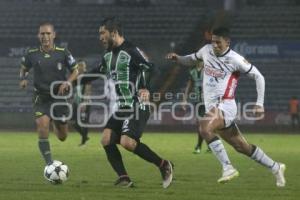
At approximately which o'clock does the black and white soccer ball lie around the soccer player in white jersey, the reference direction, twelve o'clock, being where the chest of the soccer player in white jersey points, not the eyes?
The black and white soccer ball is roughly at 1 o'clock from the soccer player in white jersey.

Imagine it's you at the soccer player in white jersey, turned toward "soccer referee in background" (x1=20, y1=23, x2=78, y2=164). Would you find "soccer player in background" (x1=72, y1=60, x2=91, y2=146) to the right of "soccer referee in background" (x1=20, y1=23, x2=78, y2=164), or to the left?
right

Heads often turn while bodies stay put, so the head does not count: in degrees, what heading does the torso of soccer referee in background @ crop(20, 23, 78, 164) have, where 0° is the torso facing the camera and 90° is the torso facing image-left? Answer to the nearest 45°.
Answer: approximately 0°

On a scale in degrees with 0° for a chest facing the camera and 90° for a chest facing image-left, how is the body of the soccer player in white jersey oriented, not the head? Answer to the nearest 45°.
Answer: approximately 45°

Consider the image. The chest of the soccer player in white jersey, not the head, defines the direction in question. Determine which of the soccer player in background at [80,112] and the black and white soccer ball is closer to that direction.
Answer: the black and white soccer ball

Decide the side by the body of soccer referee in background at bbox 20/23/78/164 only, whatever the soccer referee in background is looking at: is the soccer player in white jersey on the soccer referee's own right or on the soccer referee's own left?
on the soccer referee's own left
